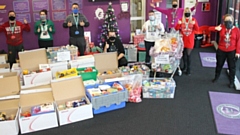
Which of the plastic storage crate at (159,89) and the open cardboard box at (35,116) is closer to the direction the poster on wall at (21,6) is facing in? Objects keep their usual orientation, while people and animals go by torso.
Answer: the open cardboard box

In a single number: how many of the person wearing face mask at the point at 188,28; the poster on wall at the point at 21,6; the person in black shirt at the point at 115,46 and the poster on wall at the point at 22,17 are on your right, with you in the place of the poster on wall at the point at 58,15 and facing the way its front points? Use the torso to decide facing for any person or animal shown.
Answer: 2

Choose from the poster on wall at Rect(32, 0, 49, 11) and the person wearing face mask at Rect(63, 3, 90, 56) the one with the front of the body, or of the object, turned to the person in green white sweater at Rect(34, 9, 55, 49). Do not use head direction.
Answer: the poster on wall

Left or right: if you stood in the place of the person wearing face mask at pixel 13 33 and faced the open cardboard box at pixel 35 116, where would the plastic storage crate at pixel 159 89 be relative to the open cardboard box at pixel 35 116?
left

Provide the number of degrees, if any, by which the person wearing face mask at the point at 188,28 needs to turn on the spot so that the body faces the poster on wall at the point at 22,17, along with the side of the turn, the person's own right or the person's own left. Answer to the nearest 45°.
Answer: approximately 90° to the person's own right

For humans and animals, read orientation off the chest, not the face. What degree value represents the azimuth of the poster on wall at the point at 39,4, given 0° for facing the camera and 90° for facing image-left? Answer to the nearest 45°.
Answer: approximately 0°

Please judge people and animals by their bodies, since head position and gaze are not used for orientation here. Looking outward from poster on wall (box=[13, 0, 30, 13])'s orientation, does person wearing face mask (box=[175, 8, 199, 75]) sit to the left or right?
on its left

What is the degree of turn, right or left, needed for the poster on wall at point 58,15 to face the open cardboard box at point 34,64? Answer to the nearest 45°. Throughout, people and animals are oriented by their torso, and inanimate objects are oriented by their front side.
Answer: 0° — it already faces it

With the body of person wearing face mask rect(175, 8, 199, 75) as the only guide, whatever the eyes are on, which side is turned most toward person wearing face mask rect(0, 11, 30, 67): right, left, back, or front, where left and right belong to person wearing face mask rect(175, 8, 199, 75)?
right

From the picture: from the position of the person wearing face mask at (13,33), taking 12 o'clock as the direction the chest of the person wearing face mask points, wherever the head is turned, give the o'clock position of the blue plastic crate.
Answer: The blue plastic crate is roughly at 11 o'clock from the person wearing face mask.
